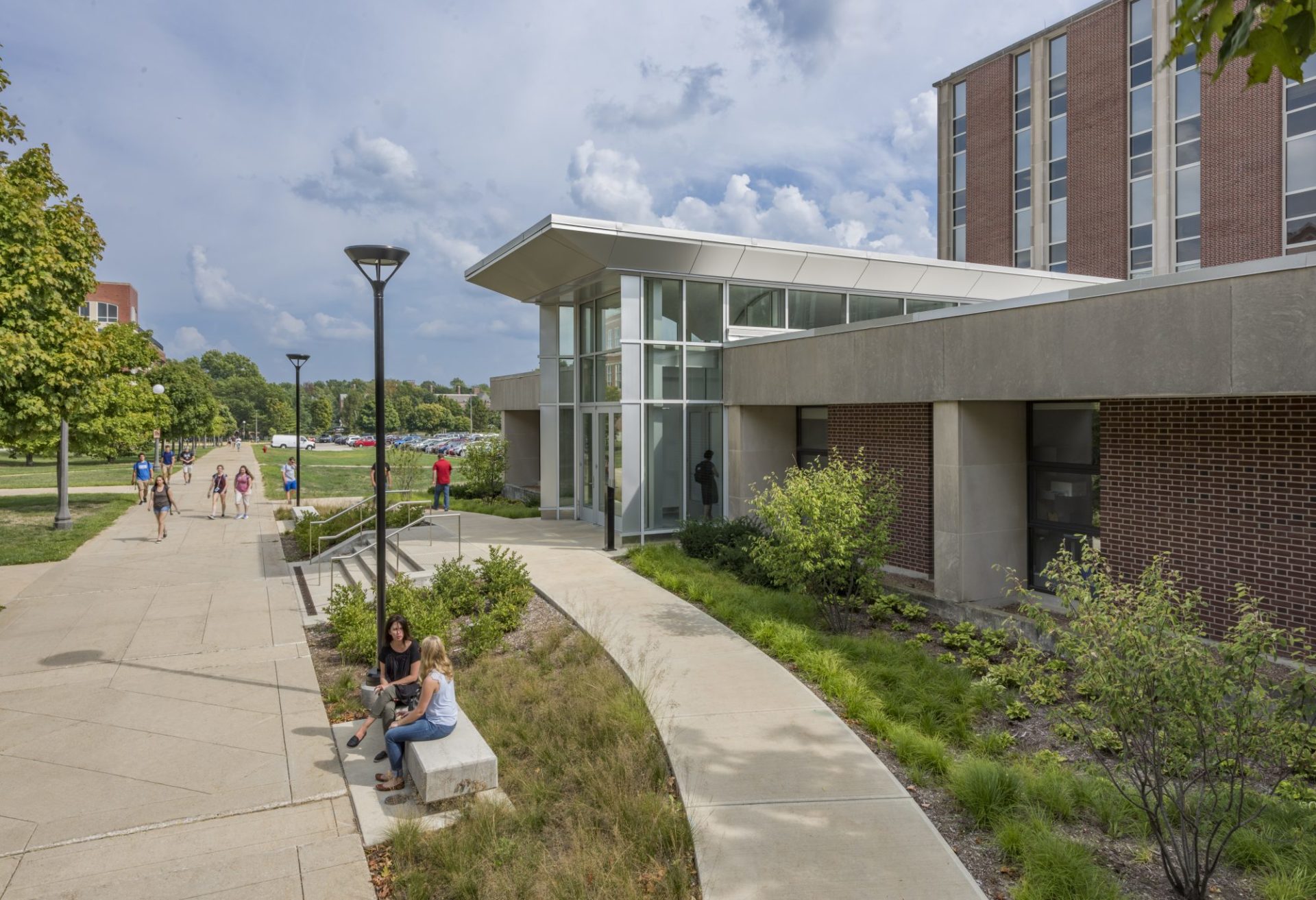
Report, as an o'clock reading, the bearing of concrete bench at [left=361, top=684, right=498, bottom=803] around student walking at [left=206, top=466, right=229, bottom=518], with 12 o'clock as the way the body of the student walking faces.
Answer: The concrete bench is roughly at 12 o'clock from the student walking.

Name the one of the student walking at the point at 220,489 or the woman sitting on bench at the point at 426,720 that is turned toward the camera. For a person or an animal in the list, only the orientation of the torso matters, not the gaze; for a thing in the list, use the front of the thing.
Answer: the student walking

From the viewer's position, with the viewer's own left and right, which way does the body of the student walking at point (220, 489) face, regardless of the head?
facing the viewer

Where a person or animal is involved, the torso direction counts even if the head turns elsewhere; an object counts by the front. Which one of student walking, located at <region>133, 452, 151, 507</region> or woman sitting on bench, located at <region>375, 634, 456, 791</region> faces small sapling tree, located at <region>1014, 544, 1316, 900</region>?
the student walking

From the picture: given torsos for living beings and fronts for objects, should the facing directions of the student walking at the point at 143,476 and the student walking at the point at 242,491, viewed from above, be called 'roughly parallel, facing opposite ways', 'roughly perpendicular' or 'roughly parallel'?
roughly parallel

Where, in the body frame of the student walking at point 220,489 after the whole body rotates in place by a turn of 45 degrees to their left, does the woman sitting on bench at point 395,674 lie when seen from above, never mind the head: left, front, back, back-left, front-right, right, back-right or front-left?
front-right

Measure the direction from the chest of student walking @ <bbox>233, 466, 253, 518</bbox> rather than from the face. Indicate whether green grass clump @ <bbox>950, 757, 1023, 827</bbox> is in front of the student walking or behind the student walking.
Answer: in front

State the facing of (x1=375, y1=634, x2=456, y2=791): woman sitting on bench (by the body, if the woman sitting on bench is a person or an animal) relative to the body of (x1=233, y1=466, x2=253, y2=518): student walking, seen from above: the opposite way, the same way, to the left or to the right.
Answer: to the right

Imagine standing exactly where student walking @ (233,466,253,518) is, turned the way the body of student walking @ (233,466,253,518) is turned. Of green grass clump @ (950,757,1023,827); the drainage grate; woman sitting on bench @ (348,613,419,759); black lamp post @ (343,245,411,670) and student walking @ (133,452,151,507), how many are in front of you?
4

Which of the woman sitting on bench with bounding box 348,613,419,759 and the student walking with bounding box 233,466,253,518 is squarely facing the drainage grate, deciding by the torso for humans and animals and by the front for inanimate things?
the student walking

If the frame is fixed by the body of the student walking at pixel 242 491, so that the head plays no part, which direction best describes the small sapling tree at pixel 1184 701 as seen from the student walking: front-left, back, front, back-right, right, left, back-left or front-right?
front

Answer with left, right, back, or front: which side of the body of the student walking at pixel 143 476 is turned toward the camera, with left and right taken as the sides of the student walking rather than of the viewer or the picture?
front

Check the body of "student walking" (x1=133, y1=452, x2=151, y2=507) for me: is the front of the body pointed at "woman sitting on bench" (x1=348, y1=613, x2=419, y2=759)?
yes

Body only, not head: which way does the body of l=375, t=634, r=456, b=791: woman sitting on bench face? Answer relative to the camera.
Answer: to the viewer's left
